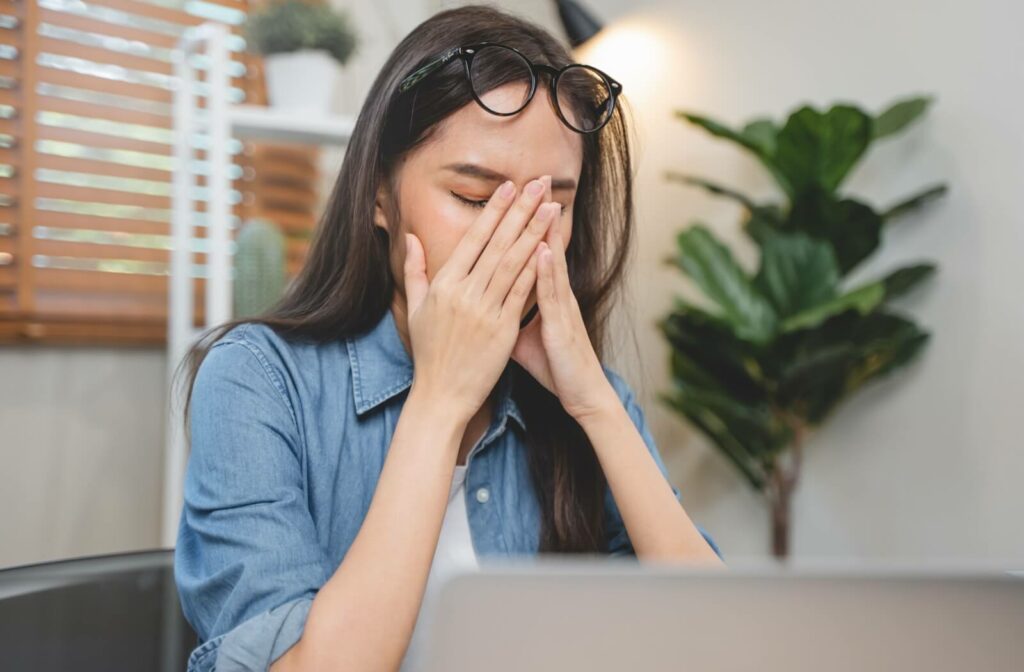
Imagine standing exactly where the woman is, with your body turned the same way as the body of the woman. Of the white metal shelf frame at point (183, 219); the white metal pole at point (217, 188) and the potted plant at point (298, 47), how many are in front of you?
0

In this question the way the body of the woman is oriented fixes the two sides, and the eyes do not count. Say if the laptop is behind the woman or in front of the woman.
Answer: in front

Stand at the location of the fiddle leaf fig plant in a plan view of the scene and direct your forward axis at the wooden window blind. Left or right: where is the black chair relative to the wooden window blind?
left

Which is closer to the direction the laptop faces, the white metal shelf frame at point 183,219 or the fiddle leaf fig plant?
the fiddle leaf fig plant

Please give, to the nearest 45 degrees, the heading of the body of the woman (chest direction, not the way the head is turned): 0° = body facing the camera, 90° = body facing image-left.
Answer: approximately 315°

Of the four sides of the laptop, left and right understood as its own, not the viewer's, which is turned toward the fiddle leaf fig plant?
front

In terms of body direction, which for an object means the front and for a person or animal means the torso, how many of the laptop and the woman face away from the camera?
1

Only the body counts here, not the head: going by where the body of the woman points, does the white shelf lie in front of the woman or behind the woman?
behind

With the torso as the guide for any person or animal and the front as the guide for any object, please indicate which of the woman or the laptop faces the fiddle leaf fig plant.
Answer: the laptop

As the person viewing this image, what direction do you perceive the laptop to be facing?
facing away from the viewer

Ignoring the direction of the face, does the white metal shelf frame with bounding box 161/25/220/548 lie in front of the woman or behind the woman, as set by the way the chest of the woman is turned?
behind

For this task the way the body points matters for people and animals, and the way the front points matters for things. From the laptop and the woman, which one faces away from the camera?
the laptop

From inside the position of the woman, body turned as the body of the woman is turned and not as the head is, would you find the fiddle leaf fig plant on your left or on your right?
on your left

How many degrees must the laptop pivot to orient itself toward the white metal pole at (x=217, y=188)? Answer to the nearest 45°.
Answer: approximately 45° to its left
